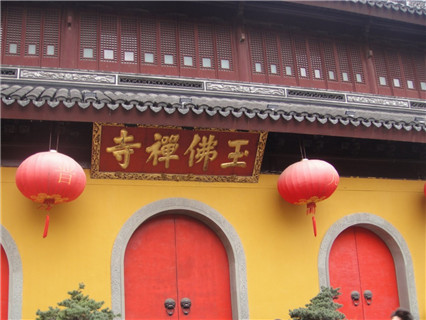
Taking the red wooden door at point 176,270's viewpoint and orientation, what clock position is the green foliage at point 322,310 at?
The green foliage is roughly at 10 o'clock from the red wooden door.

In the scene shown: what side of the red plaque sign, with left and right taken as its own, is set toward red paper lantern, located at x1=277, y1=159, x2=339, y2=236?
left

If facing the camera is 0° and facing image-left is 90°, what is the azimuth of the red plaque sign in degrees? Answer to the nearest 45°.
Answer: approximately 0°

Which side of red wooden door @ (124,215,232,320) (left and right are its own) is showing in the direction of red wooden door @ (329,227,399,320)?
left
